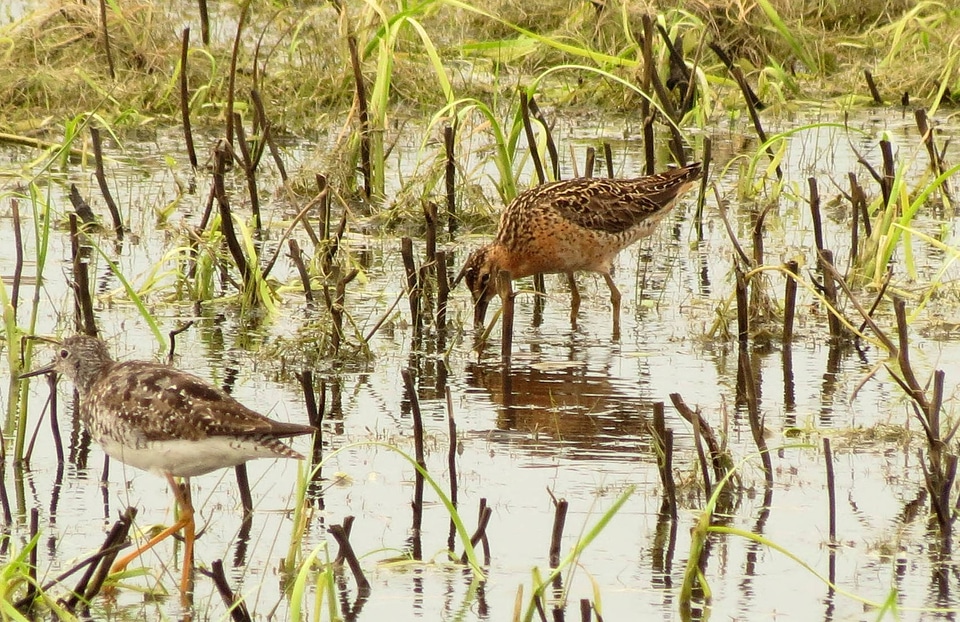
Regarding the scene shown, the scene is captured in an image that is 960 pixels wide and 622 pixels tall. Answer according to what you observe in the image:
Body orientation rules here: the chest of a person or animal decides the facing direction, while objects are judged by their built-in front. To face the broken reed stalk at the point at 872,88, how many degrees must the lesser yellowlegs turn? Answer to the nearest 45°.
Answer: approximately 135° to its right

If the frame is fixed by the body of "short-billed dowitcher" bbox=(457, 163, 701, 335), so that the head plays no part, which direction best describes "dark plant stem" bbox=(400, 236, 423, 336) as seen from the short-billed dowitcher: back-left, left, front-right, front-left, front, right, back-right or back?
front-left

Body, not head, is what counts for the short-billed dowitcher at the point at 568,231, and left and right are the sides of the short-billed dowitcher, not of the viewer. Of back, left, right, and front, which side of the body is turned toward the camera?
left

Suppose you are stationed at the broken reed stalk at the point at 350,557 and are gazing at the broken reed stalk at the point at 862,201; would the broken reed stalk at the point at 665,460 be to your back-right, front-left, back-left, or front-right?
front-right

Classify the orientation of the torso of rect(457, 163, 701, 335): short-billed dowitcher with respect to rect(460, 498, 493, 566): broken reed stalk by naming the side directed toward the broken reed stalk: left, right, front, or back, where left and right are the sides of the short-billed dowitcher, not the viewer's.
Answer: left

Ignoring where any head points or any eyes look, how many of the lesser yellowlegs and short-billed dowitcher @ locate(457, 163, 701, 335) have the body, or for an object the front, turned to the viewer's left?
2

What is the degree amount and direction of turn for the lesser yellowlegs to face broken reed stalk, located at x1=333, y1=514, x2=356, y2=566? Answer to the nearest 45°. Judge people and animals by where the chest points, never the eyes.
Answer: approximately 135° to its left

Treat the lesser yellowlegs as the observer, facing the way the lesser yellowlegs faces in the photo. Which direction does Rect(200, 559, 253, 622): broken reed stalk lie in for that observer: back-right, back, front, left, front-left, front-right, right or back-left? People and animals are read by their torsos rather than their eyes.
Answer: left

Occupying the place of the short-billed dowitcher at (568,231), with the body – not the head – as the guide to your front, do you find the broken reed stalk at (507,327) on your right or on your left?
on your left

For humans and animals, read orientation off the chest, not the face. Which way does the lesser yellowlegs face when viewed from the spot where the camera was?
facing to the left of the viewer

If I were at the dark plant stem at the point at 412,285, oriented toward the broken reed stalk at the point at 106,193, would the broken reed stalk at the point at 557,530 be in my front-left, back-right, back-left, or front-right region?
back-left

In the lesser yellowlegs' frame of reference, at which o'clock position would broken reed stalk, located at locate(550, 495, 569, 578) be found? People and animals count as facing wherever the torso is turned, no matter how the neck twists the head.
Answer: The broken reed stalk is roughly at 7 o'clock from the lesser yellowlegs.

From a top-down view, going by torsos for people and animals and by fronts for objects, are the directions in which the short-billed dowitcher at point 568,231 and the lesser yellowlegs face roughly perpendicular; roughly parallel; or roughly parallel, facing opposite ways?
roughly parallel

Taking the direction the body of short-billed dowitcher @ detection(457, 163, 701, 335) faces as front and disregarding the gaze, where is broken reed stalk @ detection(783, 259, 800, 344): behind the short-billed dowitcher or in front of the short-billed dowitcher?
behind
